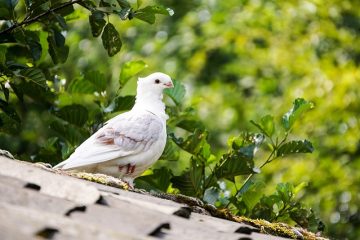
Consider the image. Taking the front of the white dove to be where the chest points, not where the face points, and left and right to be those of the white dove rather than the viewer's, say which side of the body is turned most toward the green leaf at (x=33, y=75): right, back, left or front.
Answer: back

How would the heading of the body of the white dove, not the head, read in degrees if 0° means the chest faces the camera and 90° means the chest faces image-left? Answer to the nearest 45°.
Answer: approximately 270°

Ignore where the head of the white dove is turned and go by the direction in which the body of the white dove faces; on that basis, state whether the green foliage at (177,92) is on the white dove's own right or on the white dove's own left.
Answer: on the white dove's own left

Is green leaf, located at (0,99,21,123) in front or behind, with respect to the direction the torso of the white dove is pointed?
behind
